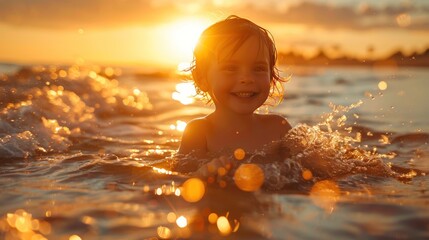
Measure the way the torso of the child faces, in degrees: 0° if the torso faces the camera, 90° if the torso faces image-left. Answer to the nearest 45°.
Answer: approximately 0°
